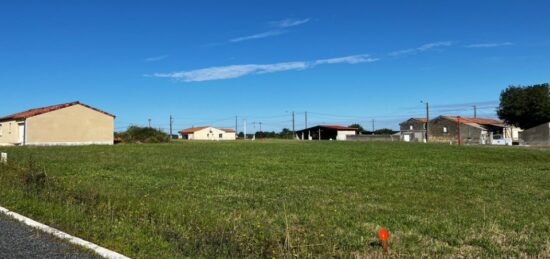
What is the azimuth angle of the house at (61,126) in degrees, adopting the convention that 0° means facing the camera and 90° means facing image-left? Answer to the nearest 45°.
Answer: approximately 45°
